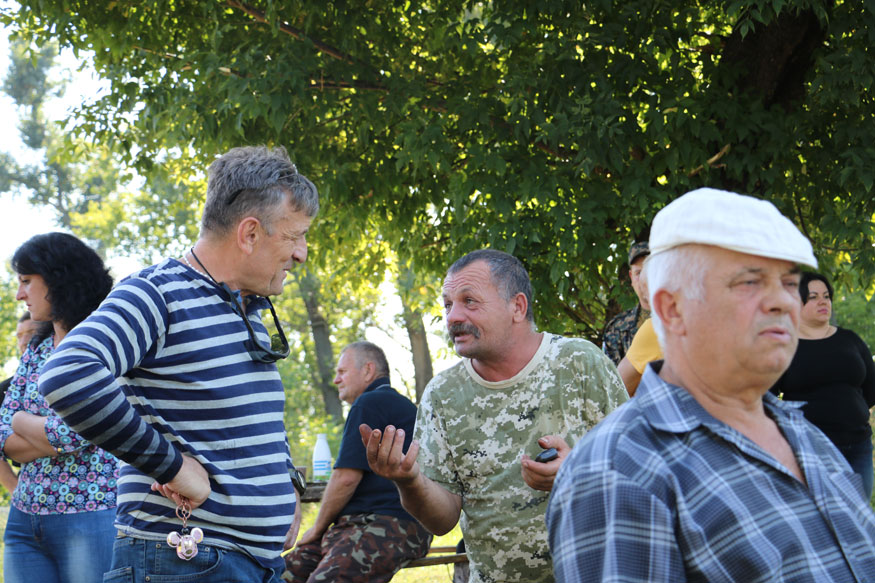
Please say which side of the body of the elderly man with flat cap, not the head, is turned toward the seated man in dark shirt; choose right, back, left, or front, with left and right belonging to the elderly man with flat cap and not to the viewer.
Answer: back

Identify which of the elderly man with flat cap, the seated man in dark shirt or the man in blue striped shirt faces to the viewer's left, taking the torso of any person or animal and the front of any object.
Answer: the seated man in dark shirt

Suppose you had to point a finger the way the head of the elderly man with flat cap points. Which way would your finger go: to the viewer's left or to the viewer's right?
to the viewer's right

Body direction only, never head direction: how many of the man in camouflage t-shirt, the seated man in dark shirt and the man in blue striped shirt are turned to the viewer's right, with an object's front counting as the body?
1

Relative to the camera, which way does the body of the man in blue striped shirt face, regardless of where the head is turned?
to the viewer's right

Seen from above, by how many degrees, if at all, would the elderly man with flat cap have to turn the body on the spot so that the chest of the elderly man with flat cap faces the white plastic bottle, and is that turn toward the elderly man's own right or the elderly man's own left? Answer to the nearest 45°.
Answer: approximately 180°

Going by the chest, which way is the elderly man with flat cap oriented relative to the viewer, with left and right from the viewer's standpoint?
facing the viewer and to the right of the viewer

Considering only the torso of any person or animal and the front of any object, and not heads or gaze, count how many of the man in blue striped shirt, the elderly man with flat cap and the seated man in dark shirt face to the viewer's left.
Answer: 1

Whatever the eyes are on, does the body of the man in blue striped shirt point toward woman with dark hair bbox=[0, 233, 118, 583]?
no
